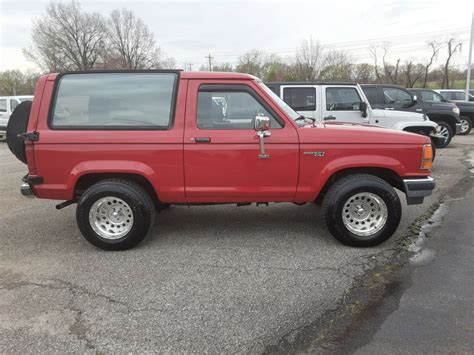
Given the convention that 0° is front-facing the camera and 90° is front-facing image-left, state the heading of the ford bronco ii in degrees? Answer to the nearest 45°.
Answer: approximately 270°

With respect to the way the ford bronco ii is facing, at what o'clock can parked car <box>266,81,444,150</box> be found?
The parked car is roughly at 10 o'clock from the ford bronco ii.

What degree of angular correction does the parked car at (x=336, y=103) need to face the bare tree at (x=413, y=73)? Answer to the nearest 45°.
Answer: approximately 90° to its left

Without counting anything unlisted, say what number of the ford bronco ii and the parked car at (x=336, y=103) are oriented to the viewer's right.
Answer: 2

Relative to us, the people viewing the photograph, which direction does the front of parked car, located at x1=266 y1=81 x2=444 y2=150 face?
facing to the right of the viewer

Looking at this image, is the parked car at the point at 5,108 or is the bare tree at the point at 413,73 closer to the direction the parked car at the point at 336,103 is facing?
the bare tree
